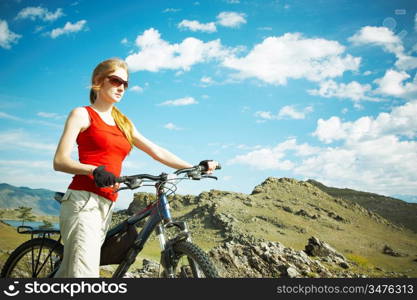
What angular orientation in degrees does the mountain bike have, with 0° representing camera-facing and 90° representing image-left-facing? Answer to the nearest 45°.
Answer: approximately 315°

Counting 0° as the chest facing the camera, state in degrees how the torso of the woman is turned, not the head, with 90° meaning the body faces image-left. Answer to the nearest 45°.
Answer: approximately 315°
